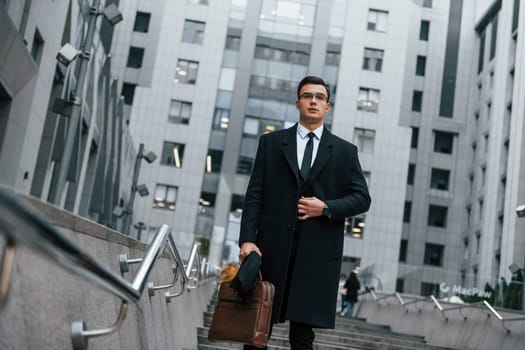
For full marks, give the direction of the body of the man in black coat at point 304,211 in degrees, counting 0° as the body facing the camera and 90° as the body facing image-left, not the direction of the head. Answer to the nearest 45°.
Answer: approximately 0°

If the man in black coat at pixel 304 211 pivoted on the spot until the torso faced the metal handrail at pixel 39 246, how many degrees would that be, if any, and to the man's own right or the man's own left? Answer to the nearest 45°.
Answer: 0° — they already face it
